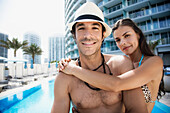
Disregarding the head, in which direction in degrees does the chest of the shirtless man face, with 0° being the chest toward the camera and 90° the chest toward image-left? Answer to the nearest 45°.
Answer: approximately 0°

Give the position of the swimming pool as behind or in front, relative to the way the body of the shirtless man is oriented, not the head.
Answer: behind
